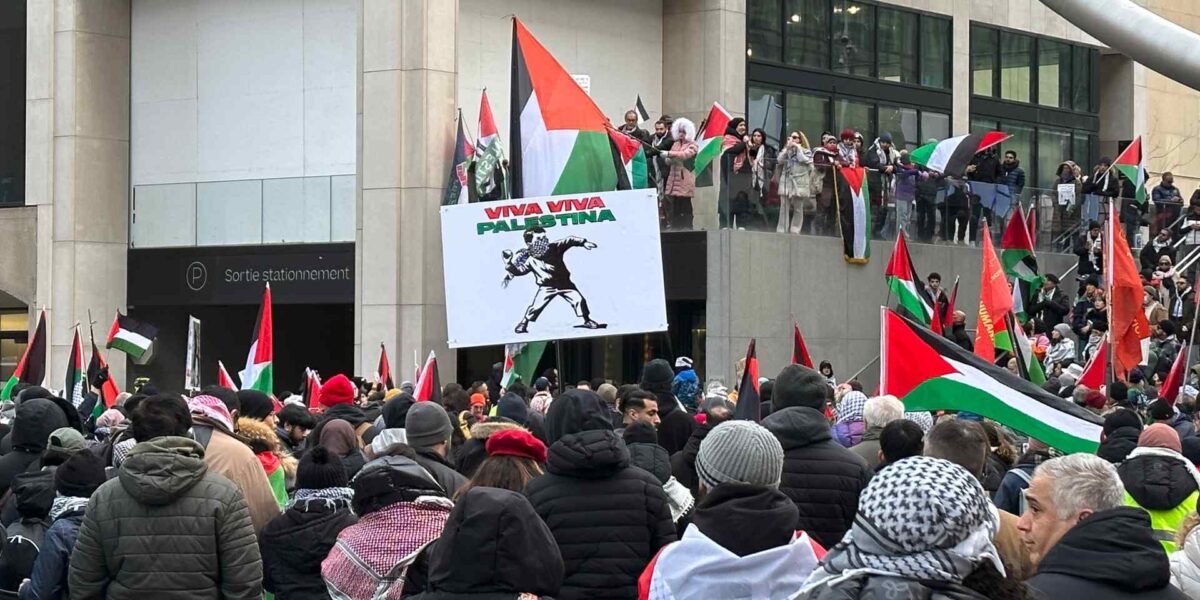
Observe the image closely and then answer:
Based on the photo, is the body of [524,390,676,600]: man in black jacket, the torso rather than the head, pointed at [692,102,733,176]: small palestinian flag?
yes

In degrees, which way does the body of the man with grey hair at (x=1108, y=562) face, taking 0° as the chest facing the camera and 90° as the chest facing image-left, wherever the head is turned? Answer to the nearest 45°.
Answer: approximately 90°

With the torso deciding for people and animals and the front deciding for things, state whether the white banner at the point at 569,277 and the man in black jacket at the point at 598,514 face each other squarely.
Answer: yes

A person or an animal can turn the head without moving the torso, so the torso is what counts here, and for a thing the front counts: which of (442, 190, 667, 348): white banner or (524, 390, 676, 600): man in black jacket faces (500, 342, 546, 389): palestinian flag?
the man in black jacket

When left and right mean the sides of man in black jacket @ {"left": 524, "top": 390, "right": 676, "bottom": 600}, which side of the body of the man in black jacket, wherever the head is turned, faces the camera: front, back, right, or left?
back

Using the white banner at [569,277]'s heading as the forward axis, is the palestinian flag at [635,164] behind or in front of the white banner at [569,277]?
behind

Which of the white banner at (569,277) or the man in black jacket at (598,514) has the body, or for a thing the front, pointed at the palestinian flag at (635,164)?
the man in black jacket

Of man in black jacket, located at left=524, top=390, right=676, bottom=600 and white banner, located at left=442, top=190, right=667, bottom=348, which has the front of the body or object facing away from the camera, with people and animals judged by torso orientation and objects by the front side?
the man in black jacket

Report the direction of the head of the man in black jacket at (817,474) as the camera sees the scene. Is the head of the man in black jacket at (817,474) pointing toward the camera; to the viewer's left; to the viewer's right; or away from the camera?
away from the camera

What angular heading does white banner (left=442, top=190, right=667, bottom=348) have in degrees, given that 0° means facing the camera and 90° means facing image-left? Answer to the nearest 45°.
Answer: approximately 0°

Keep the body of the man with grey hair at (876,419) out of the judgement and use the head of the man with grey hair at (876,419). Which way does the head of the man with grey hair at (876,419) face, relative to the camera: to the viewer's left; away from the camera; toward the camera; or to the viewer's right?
away from the camera

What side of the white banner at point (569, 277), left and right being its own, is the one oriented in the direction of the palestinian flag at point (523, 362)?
back

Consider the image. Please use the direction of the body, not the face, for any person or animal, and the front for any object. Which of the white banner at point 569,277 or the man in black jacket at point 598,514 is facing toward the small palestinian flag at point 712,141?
the man in black jacket
